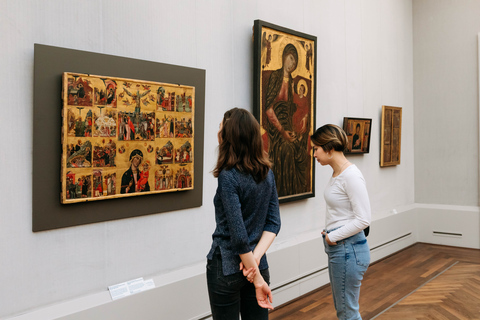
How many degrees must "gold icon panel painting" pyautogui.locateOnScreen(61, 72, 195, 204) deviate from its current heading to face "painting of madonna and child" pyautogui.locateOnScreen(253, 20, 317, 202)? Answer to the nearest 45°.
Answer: approximately 90° to its left

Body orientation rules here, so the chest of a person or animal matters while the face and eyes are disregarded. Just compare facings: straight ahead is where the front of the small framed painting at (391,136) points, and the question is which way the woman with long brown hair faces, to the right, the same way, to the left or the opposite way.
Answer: the opposite way

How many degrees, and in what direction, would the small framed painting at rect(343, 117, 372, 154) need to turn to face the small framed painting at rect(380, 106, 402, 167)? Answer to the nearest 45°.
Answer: approximately 90° to its left

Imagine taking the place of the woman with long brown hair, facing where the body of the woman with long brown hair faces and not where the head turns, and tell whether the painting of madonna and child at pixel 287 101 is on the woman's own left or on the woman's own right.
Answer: on the woman's own right

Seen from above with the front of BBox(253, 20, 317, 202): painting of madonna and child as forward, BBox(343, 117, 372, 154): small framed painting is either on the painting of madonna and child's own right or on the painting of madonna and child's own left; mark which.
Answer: on the painting of madonna and child's own left

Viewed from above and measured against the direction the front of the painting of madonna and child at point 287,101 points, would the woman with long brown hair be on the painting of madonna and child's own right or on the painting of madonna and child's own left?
on the painting of madonna and child's own right

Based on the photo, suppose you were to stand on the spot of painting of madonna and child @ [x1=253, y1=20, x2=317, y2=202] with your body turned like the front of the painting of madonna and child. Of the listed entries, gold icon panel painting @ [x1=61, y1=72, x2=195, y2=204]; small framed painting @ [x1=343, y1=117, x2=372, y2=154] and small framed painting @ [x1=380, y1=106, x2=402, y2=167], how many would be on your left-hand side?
2

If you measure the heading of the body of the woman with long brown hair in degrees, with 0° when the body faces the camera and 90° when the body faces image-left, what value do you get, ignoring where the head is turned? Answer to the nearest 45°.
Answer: approximately 135°

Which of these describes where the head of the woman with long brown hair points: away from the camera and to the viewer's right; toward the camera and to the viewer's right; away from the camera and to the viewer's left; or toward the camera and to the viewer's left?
away from the camera and to the viewer's left

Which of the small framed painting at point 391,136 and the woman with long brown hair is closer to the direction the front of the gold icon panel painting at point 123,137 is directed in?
the woman with long brown hair

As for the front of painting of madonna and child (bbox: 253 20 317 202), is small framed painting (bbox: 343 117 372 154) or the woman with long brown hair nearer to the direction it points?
the woman with long brown hair

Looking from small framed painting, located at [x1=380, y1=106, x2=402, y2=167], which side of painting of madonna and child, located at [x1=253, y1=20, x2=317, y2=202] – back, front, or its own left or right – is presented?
left
